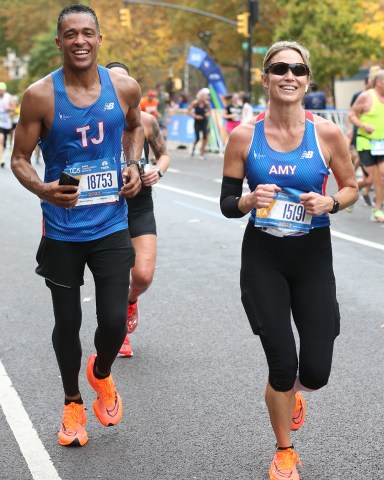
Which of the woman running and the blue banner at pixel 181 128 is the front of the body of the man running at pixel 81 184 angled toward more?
the woman running

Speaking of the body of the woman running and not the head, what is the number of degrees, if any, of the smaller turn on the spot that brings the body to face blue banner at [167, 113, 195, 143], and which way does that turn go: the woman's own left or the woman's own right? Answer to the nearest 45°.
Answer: approximately 180°

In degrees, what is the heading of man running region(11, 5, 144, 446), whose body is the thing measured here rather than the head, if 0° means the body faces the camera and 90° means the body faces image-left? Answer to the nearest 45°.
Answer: approximately 0°

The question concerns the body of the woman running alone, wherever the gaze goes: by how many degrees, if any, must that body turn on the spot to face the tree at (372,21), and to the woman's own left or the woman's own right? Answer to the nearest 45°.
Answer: approximately 180°

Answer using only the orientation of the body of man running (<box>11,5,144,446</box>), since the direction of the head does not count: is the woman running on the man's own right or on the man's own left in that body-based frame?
on the man's own left

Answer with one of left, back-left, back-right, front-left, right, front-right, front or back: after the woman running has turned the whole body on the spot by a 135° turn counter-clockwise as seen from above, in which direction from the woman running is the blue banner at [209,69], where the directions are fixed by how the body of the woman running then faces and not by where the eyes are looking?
front-left

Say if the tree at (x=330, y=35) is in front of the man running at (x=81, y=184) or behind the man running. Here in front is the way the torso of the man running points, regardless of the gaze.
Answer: behind

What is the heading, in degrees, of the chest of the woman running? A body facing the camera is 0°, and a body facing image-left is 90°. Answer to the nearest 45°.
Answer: approximately 0°

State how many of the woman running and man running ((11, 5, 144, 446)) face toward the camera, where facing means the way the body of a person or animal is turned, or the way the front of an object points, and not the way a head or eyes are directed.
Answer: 2

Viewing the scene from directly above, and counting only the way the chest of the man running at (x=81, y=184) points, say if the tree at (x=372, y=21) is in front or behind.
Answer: behind

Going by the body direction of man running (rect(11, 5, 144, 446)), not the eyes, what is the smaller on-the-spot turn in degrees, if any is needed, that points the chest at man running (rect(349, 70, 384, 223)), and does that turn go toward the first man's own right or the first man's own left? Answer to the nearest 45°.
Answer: approximately 135° to the first man's own left
